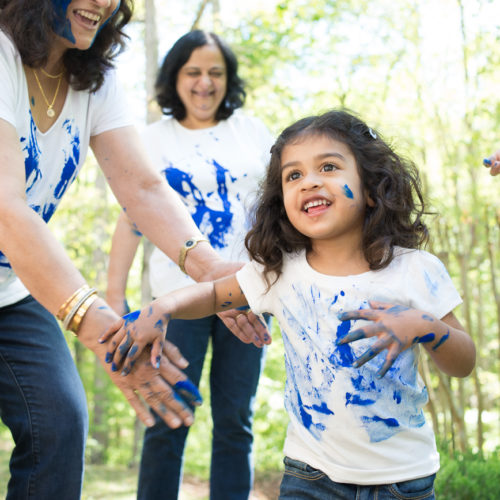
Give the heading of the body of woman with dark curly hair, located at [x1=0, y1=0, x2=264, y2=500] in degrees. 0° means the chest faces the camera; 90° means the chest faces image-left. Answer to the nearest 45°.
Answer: approximately 315°

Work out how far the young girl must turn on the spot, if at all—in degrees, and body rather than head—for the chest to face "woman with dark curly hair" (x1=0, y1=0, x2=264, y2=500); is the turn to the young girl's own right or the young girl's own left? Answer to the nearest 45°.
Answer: approximately 90° to the young girl's own right

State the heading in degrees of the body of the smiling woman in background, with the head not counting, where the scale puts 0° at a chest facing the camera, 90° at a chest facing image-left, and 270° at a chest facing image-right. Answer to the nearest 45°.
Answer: approximately 0°

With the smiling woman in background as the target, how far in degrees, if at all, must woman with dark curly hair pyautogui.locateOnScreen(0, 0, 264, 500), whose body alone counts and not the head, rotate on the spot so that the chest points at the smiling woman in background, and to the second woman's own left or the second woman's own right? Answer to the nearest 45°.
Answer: approximately 90° to the second woman's own left

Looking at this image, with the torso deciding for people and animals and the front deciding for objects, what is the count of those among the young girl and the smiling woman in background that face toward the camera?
2

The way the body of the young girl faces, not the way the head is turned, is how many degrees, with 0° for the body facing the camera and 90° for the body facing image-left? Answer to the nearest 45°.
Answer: approximately 0°
